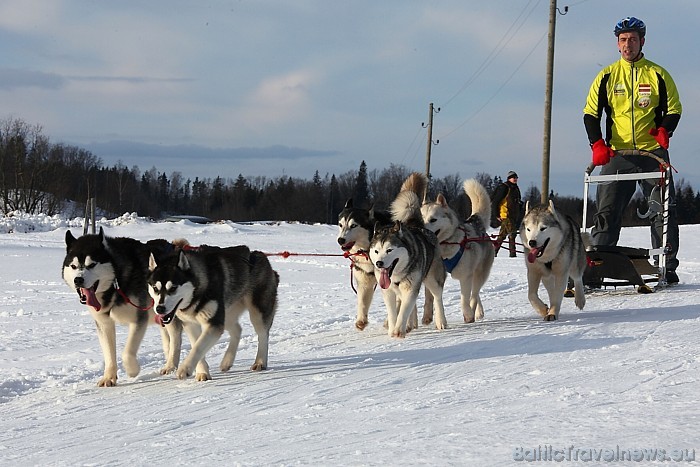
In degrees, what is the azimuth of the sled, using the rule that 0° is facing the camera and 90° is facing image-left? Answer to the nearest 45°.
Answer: approximately 45°

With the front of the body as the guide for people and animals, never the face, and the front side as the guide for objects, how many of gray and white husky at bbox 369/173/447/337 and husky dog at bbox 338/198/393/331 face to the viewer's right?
0

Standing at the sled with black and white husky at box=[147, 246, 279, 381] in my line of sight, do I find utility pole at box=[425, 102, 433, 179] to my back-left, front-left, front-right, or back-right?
back-right

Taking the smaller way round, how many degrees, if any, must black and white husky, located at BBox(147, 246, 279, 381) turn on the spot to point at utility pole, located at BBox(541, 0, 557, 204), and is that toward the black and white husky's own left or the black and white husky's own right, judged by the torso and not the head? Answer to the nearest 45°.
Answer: approximately 180°

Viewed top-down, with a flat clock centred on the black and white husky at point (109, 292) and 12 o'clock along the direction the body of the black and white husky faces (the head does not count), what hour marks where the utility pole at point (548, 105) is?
The utility pole is roughly at 6 o'clock from the black and white husky.

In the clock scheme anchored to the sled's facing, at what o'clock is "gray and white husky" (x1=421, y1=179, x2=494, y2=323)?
The gray and white husky is roughly at 12 o'clock from the sled.

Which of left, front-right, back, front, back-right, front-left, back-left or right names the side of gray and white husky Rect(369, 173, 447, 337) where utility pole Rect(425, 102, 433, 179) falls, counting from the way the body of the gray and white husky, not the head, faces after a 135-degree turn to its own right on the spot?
front

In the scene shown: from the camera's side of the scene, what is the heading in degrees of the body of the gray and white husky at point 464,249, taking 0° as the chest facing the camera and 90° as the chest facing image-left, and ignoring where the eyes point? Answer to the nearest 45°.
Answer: approximately 45°

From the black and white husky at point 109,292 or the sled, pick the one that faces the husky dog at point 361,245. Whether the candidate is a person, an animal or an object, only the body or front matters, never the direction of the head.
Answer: the sled

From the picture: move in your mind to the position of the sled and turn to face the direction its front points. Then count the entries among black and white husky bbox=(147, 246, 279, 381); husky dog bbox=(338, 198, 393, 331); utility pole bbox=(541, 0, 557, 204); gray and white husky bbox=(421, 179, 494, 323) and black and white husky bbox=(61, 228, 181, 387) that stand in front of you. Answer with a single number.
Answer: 4

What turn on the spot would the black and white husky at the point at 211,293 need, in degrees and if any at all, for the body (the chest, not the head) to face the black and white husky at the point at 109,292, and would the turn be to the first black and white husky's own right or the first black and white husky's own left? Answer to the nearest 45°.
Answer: approximately 45° to the first black and white husky's own right

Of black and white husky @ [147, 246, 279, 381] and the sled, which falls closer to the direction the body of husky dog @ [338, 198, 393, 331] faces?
the black and white husky

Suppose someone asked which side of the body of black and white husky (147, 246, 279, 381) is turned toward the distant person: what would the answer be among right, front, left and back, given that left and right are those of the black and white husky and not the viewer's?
back
